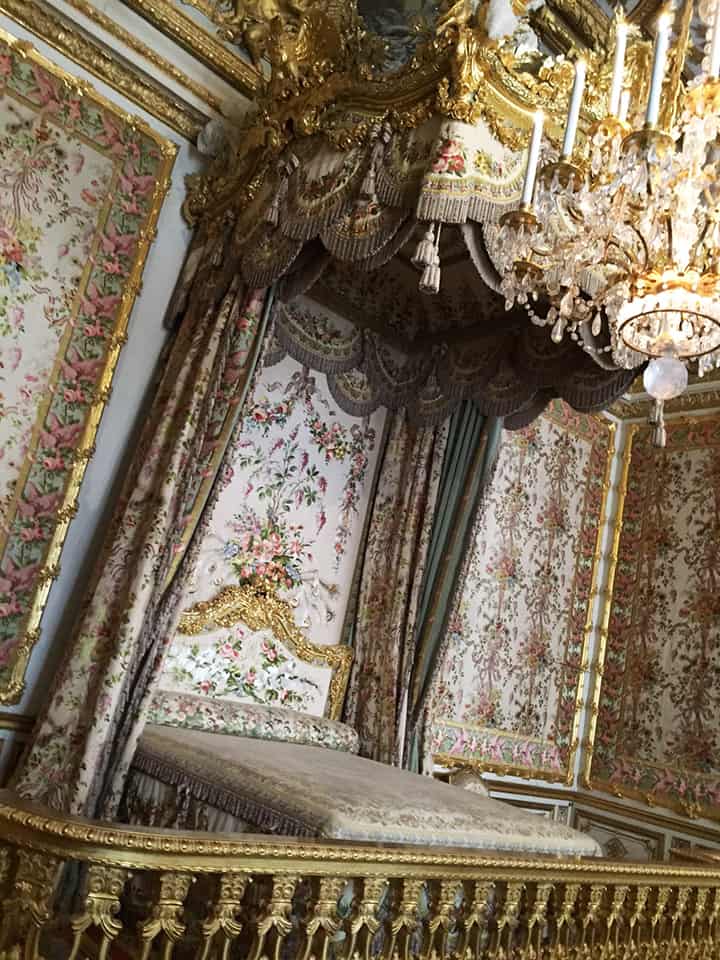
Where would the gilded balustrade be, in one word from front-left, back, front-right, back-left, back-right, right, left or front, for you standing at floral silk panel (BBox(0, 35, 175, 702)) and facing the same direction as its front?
front

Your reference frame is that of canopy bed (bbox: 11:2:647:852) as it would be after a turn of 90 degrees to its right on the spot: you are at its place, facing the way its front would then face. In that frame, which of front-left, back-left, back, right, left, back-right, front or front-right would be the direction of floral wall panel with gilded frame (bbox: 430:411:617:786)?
back

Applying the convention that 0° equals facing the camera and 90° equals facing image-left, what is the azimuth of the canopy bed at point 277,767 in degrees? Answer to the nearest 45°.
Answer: approximately 315°

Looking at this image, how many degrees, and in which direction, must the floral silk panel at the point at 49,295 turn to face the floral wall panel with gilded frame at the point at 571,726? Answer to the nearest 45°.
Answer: approximately 45° to its left

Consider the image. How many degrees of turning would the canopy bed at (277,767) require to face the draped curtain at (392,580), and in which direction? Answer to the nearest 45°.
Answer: approximately 135° to its left

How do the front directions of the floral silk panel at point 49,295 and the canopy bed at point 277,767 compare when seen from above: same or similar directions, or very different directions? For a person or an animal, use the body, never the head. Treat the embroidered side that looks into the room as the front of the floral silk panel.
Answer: same or similar directions

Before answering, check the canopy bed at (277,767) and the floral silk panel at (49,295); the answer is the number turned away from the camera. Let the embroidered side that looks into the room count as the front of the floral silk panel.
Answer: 0

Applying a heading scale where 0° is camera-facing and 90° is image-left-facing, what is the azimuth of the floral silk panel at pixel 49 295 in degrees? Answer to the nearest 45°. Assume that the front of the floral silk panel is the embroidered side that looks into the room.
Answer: approximately 315°

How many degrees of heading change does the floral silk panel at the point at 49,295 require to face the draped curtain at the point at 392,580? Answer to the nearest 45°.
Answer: approximately 45° to its left

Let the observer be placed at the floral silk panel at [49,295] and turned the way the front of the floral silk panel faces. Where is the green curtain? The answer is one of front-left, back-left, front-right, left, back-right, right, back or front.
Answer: front-left

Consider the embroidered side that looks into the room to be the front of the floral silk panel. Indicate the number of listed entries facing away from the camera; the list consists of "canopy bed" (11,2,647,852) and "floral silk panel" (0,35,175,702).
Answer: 0

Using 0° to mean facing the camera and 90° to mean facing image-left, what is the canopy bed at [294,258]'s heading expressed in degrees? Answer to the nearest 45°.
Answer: approximately 315°

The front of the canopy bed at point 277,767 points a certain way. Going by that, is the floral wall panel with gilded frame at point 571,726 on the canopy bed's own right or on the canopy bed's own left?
on the canopy bed's own left
